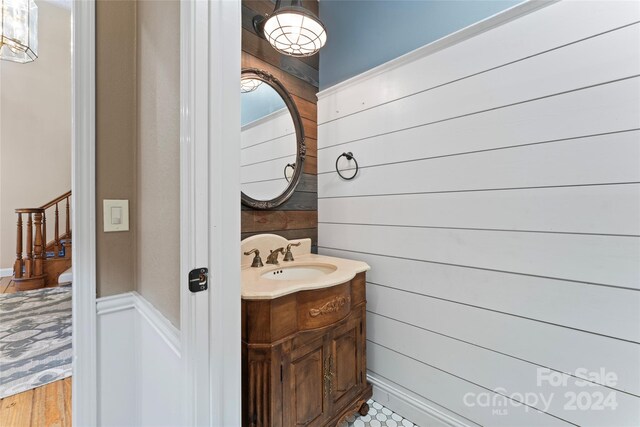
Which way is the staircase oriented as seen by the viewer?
to the viewer's left

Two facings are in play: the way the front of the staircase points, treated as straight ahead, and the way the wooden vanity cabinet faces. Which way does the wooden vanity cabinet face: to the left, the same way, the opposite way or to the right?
to the left

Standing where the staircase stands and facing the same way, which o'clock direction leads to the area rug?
The area rug is roughly at 9 o'clock from the staircase.

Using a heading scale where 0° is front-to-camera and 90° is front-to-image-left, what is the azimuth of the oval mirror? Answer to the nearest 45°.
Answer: approximately 315°

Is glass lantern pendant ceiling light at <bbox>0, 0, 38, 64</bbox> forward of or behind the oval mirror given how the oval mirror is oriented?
behind

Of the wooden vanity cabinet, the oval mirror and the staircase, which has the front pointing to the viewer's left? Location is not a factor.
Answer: the staircase
